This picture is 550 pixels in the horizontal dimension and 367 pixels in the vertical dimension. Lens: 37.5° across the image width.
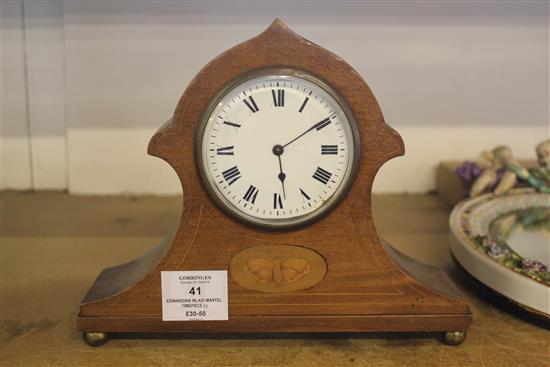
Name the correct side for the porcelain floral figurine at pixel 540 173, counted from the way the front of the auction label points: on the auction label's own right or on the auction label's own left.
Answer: on the auction label's own left

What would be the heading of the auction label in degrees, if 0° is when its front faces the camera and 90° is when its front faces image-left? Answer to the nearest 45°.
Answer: approximately 0°

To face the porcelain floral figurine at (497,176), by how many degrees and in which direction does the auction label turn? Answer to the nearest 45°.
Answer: approximately 135° to its left

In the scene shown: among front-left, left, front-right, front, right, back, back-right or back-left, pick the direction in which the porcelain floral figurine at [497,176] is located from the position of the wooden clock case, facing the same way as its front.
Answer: back-left

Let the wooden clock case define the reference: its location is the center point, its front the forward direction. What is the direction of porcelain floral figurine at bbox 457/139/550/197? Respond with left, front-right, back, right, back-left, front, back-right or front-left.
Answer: back-left

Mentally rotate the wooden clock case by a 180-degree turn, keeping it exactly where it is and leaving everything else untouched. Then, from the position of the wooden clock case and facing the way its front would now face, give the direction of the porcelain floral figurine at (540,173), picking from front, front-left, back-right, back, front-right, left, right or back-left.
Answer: front-right

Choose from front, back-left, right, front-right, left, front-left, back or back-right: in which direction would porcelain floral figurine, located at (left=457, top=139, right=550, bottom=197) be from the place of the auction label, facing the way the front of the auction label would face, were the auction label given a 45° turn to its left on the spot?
left

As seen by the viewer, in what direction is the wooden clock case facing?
toward the camera
